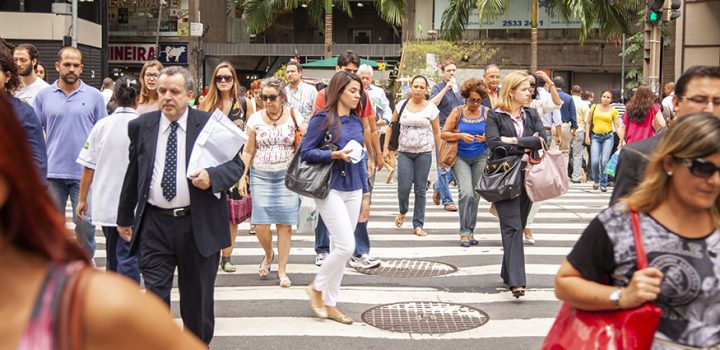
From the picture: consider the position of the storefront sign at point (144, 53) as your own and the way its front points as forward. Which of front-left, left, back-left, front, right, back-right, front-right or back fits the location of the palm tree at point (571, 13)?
front-left

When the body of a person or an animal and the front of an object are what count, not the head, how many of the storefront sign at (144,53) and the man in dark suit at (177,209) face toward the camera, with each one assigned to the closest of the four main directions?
2

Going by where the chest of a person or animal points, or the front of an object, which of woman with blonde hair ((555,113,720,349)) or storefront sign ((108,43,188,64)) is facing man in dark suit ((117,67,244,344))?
the storefront sign

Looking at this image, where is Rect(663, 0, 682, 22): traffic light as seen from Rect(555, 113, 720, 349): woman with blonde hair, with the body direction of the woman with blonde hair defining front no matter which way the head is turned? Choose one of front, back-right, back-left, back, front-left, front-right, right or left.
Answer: back-left

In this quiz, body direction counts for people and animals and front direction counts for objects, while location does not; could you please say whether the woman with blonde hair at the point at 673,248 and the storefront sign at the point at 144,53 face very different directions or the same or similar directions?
same or similar directions

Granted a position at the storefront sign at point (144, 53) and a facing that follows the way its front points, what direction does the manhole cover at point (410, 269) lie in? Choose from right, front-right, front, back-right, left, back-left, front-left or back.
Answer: front

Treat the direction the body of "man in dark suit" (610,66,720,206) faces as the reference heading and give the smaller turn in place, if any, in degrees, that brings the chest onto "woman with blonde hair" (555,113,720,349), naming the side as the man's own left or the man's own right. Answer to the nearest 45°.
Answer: approximately 45° to the man's own right

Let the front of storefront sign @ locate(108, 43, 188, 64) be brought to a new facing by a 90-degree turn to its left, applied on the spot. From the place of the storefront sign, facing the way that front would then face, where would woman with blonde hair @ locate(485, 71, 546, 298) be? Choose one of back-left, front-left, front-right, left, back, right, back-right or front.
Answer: right

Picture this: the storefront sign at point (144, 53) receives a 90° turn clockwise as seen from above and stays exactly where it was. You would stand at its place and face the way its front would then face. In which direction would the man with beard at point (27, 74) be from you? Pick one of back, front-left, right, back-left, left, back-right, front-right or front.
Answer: left

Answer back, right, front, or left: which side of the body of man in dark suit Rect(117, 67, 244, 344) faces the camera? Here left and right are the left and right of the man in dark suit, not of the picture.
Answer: front

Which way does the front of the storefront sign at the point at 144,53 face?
toward the camera
